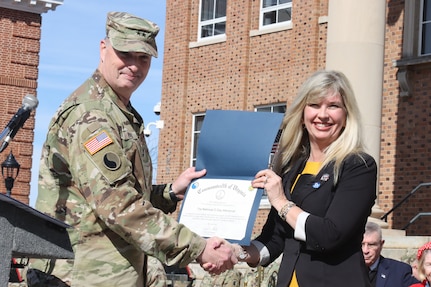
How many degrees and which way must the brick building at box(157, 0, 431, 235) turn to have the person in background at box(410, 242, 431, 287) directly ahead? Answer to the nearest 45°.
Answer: approximately 45° to its left

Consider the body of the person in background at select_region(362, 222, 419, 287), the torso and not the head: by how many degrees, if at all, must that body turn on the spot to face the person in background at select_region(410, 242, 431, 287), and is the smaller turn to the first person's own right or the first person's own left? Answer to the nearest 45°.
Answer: approximately 90° to the first person's own left

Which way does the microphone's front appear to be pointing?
to the viewer's right

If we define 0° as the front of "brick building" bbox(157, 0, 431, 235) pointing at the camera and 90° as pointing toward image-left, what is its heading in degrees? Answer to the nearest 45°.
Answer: approximately 45°

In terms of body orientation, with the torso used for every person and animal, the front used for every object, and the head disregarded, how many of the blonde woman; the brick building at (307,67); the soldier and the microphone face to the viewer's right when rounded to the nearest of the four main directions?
2

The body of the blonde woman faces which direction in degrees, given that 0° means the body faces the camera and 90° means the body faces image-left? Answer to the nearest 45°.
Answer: approximately 45°

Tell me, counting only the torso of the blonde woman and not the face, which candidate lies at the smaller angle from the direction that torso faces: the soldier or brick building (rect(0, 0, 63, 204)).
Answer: the soldier

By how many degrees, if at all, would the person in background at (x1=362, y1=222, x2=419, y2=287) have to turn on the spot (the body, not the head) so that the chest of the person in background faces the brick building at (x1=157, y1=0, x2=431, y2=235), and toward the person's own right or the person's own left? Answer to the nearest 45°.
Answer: approximately 135° to the person's own right

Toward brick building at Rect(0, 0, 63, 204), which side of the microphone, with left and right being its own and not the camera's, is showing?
left

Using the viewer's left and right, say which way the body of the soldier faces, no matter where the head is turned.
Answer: facing to the right of the viewer
